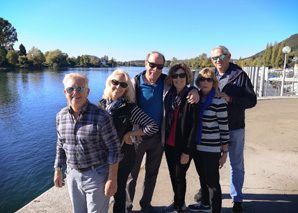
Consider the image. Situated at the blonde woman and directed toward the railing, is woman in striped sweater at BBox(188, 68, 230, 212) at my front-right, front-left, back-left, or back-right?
front-right

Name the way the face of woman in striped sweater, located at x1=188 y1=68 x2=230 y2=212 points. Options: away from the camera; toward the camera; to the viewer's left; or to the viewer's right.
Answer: toward the camera

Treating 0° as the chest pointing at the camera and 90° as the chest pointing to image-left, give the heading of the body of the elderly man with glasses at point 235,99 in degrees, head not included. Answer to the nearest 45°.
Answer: approximately 45°

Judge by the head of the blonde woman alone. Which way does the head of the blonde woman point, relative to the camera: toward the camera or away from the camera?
toward the camera

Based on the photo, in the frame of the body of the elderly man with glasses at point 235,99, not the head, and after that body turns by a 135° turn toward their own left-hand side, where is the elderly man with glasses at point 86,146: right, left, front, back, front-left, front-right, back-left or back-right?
back-right
